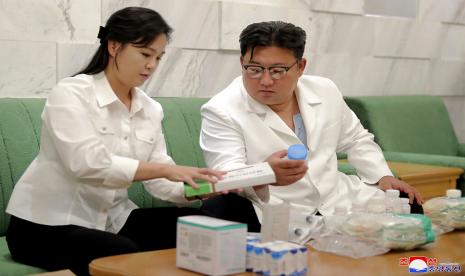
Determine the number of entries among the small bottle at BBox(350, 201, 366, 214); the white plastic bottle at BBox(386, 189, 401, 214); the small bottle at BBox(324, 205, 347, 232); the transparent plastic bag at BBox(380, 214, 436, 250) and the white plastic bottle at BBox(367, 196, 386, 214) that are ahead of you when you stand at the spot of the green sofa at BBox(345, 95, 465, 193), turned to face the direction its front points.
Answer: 5

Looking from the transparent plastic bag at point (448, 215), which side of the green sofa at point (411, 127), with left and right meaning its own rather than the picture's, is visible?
front

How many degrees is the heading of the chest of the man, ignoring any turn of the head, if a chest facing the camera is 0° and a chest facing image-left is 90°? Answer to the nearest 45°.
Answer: approximately 0°

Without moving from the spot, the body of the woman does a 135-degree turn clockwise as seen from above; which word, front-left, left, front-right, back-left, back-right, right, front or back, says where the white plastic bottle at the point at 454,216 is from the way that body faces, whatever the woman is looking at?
back

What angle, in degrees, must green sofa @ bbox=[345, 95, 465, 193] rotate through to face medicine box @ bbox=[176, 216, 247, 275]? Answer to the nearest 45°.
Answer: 0° — it already faces it

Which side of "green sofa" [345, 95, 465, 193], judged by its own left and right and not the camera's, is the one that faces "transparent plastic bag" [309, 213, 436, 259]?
front

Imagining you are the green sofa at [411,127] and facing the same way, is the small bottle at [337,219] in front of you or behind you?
in front

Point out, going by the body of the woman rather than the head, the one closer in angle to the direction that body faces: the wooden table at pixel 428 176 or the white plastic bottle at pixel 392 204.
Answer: the white plastic bottle

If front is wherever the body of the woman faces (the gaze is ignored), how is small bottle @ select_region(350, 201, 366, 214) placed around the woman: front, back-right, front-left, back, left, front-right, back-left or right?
front-left

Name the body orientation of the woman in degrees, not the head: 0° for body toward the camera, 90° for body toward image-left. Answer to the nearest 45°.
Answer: approximately 315°

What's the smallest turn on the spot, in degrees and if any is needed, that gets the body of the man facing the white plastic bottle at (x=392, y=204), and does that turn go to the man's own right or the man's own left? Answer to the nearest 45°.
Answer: approximately 45° to the man's own left

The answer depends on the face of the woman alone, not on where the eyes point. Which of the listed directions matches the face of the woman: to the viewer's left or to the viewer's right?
to the viewer's right
